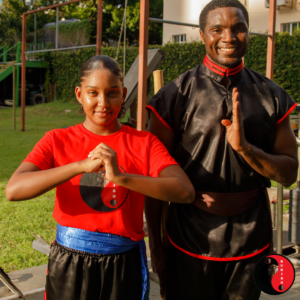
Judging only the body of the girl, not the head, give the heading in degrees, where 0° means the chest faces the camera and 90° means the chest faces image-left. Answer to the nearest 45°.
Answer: approximately 0°

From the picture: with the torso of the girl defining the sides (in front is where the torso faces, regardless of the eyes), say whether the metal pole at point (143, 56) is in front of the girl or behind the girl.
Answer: behind

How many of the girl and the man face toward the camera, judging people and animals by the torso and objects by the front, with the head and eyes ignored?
2

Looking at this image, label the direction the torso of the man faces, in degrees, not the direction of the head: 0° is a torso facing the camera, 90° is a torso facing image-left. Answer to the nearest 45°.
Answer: approximately 0°

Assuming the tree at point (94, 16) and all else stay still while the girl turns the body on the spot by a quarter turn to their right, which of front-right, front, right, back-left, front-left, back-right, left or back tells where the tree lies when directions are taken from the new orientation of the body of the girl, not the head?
right

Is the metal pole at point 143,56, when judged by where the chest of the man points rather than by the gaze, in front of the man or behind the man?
behind

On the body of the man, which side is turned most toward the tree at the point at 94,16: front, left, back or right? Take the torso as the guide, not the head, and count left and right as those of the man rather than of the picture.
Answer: back
